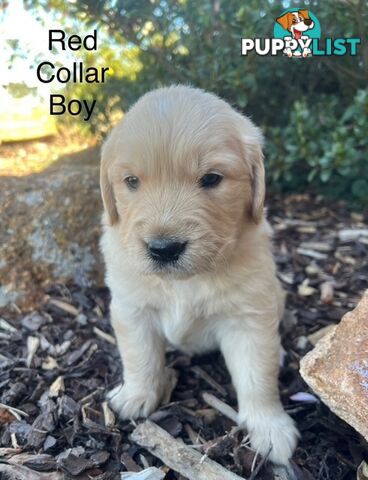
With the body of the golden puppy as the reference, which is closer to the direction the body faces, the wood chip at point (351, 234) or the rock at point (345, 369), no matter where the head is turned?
the rock

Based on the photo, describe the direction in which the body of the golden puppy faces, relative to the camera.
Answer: toward the camera

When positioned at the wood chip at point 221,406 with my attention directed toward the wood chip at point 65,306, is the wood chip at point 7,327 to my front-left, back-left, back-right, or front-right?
front-left

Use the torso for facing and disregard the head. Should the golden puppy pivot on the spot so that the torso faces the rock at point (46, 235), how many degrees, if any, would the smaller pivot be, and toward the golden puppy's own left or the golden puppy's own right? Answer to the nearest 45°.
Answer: approximately 135° to the golden puppy's own right

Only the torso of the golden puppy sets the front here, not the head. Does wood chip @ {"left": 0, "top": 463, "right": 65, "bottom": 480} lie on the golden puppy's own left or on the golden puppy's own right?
on the golden puppy's own right

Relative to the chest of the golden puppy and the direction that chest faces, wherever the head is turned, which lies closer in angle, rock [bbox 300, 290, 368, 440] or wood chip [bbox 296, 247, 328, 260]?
the rock

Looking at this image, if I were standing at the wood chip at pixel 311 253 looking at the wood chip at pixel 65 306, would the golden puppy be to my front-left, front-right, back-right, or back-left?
front-left

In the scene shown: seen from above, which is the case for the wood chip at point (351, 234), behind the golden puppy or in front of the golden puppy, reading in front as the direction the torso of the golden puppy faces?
behind

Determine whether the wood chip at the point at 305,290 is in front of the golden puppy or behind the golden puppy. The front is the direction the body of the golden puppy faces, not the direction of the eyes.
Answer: behind

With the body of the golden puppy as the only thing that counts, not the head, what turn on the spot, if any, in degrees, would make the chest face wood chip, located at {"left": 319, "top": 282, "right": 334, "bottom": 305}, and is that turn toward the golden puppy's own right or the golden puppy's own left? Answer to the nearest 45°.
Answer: approximately 135° to the golden puppy's own left

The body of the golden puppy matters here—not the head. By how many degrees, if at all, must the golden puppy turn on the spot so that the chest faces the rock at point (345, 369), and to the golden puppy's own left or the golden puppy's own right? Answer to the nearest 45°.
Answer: approximately 45° to the golden puppy's own left

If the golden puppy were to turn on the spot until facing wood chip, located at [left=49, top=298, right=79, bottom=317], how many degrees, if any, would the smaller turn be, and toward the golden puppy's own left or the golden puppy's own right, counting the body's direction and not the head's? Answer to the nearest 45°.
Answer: approximately 135° to the golden puppy's own right
